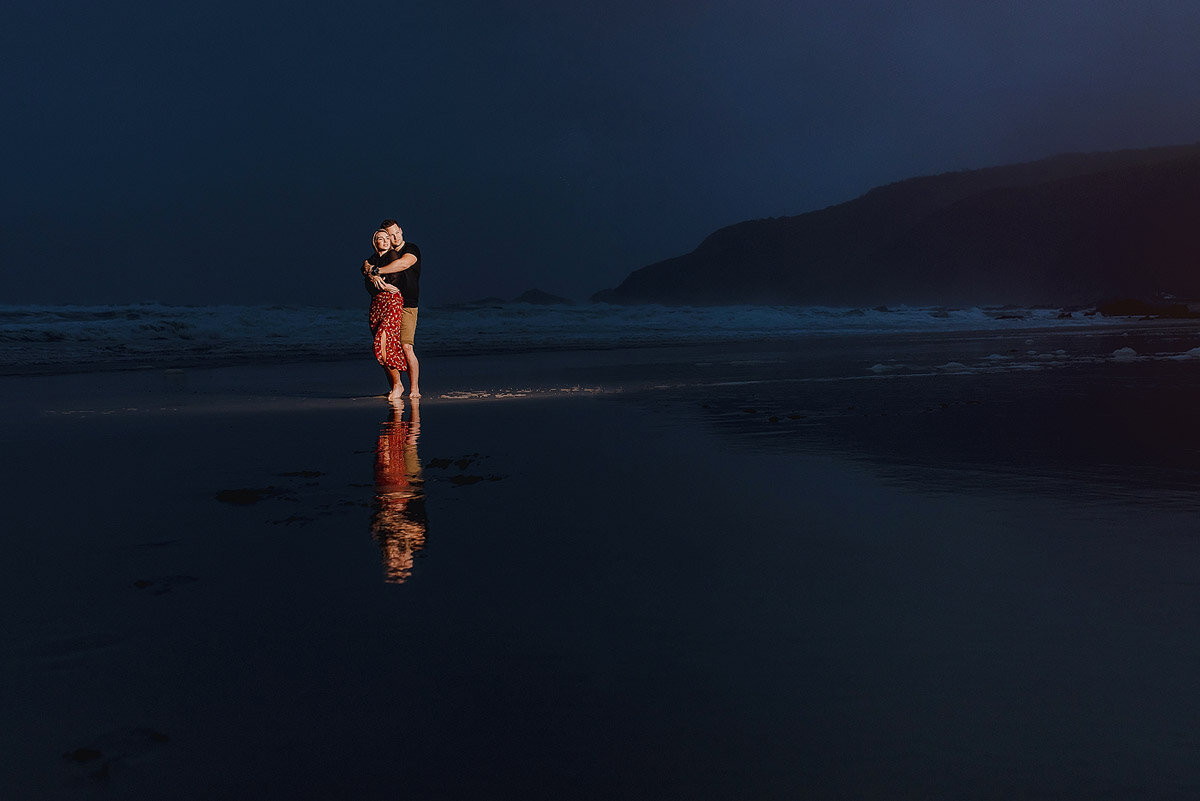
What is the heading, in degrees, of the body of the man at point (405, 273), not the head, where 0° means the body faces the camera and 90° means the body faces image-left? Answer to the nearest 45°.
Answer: approximately 45°

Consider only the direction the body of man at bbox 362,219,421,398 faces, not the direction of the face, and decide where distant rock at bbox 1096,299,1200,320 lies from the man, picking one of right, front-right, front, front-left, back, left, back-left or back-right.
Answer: back

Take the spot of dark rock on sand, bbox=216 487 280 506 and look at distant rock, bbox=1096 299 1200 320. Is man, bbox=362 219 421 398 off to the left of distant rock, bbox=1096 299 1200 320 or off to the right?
left

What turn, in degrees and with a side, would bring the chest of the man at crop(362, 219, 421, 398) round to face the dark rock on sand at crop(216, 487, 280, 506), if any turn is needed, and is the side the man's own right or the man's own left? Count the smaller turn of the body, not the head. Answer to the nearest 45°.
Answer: approximately 45° to the man's own left

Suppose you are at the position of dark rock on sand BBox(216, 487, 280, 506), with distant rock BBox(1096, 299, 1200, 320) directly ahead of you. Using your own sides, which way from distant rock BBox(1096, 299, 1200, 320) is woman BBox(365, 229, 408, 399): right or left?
left

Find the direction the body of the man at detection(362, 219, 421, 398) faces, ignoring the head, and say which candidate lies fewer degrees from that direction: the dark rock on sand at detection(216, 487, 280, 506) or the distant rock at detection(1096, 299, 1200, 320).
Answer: the dark rock on sand
